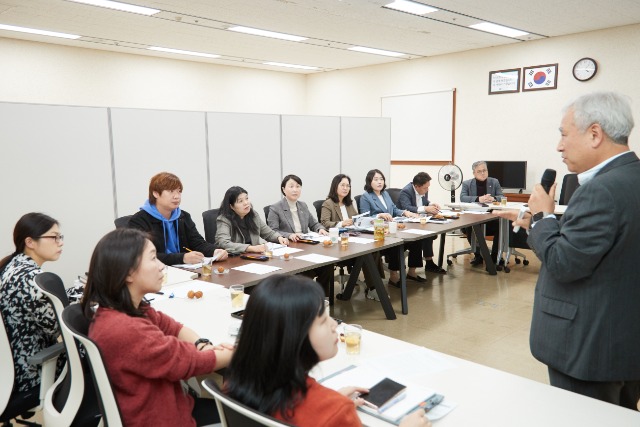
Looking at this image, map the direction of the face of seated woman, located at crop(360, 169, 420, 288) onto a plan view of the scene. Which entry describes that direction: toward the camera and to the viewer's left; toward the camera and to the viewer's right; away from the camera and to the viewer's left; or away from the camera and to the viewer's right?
toward the camera and to the viewer's right

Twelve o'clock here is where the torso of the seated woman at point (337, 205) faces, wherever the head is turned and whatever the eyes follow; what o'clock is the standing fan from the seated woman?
The standing fan is roughly at 9 o'clock from the seated woman.

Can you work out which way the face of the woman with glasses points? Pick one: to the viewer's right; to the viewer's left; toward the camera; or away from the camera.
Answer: to the viewer's right

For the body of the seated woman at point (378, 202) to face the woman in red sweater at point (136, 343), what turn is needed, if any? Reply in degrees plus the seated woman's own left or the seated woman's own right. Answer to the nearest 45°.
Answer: approximately 45° to the seated woman's own right

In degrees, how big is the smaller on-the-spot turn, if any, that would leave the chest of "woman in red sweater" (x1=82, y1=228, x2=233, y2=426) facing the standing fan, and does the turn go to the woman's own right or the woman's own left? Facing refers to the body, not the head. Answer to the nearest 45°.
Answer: approximately 45° to the woman's own left

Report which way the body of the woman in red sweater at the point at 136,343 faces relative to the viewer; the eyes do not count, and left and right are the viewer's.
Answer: facing to the right of the viewer

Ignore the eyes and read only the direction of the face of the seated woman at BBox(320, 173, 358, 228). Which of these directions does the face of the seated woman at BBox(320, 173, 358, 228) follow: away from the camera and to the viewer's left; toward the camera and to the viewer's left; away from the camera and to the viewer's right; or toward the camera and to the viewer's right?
toward the camera and to the viewer's right

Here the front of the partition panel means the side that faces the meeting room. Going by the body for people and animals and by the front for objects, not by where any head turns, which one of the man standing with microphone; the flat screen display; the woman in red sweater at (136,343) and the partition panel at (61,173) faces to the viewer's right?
the woman in red sweater

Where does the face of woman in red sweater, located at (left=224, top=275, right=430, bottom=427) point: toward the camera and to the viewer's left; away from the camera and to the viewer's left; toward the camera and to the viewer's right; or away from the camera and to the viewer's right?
away from the camera and to the viewer's right

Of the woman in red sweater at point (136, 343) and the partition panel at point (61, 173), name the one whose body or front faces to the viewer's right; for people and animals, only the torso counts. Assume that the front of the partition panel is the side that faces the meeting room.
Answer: the woman in red sweater
